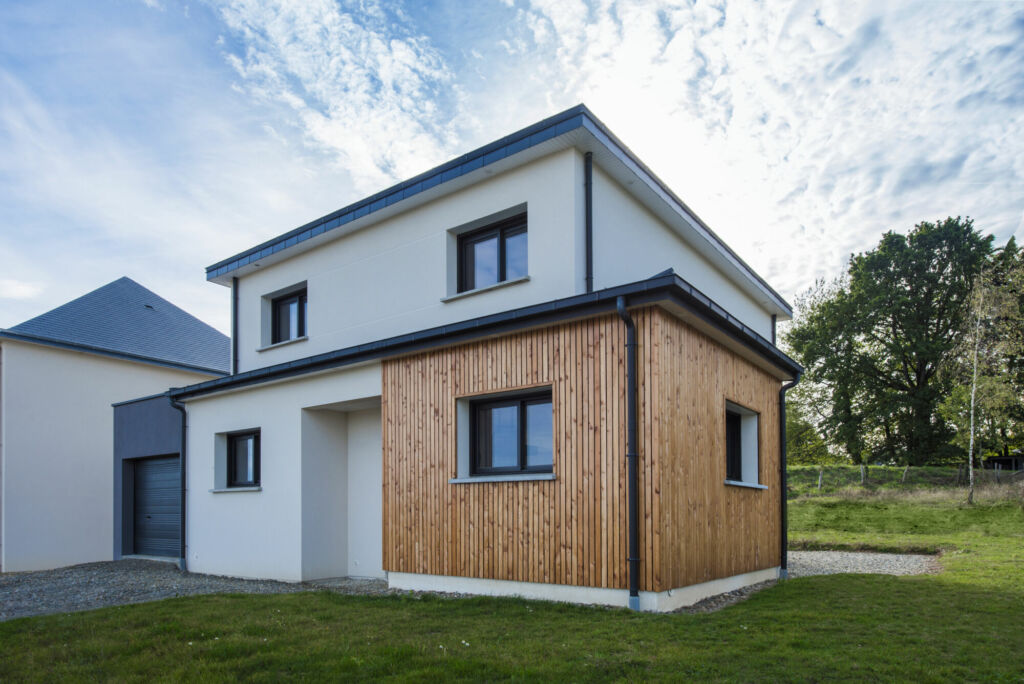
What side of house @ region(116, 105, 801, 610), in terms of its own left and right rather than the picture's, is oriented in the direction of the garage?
right

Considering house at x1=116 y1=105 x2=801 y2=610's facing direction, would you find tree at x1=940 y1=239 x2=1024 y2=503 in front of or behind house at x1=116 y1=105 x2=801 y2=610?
behind

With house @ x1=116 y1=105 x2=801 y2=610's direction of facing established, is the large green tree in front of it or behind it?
behind

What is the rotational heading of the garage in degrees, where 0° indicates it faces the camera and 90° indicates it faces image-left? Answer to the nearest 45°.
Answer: approximately 45°

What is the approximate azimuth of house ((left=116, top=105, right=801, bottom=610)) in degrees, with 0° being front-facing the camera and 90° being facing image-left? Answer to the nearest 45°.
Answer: approximately 45°
